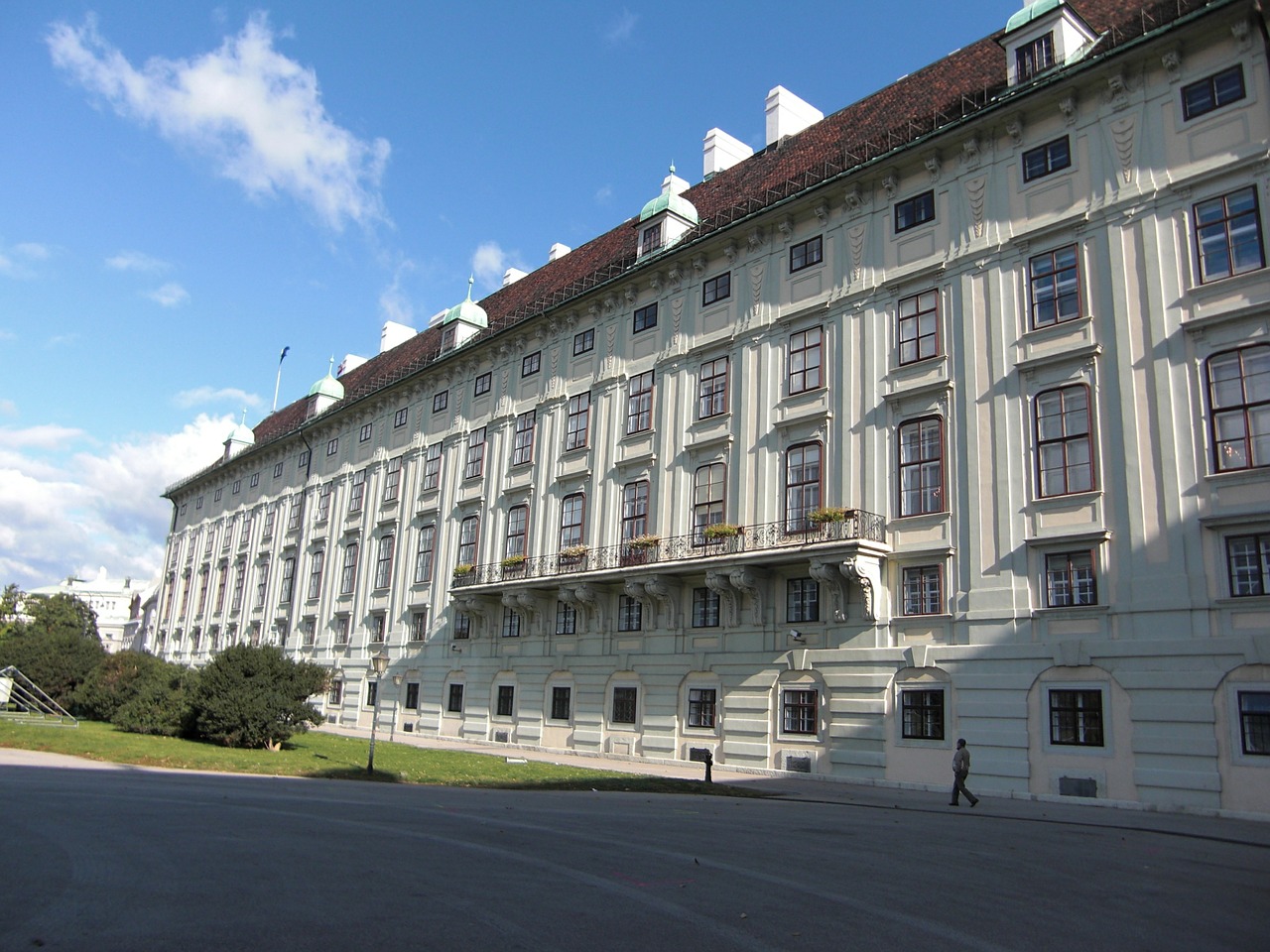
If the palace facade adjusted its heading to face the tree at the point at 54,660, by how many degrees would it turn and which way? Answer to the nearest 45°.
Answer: approximately 90° to its right

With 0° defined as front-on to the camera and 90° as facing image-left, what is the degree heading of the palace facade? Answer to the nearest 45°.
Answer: approximately 45°

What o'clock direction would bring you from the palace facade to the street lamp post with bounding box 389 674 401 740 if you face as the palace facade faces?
The street lamp post is roughly at 3 o'clock from the palace facade.

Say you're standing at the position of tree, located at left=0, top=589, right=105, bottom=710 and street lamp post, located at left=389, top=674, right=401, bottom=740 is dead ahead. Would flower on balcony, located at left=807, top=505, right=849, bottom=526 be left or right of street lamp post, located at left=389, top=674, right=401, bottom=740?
right

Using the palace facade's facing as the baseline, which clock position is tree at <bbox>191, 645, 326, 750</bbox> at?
The tree is roughly at 2 o'clock from the palace facade.

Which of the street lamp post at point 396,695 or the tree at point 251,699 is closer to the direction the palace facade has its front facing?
the tree
